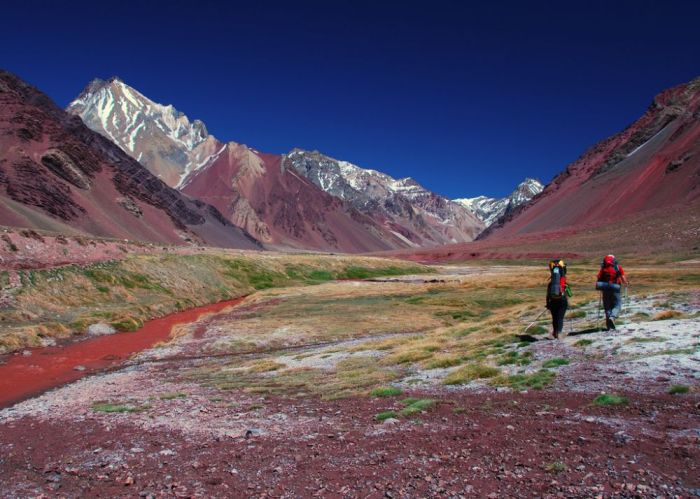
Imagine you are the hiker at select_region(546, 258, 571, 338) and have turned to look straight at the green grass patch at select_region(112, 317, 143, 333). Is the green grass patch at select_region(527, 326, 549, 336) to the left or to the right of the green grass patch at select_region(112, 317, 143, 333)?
right

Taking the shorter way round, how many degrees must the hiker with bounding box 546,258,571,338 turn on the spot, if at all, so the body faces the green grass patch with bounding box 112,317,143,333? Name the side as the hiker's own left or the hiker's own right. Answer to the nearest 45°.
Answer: approximately 90° to the hiker's own left

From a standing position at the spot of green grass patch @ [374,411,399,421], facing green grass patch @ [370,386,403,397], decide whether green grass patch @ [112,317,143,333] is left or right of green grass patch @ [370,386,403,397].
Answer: left

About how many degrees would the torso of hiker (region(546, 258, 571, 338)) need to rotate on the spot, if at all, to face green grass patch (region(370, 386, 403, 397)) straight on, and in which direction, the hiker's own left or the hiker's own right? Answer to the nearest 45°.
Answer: approximately 135° to the hiker's own left

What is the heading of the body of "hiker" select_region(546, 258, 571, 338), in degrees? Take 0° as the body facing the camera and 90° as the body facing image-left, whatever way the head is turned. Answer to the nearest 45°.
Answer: approximately 180°

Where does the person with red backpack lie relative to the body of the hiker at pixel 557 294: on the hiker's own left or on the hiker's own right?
on the hiker's own right

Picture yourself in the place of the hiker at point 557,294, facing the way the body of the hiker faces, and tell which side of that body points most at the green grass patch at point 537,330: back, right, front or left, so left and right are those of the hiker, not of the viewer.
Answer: front

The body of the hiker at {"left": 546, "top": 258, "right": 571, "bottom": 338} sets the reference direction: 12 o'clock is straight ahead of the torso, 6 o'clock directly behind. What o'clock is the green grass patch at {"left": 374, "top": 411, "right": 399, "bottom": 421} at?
The green grass patch is roughly at 7 o'clock from the hiker.
